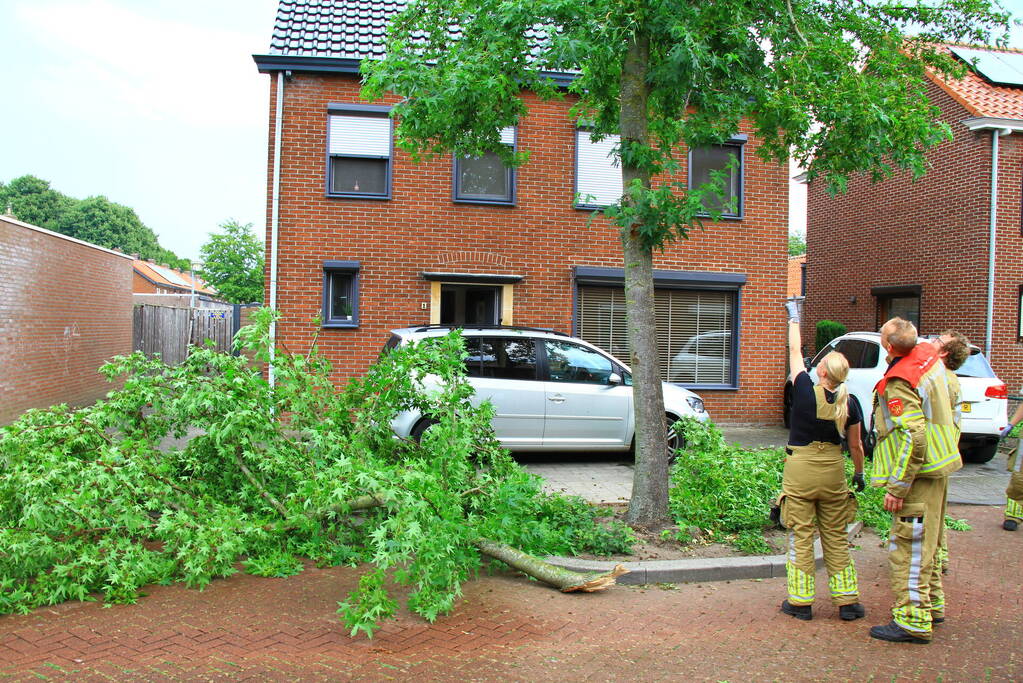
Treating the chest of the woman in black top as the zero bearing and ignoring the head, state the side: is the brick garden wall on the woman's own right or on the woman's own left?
on the woman's own left

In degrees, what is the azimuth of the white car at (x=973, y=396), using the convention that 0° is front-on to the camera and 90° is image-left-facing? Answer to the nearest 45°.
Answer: approximately 135°

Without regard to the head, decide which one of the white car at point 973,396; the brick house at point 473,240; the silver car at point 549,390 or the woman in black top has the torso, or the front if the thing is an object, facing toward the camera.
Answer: the brick house

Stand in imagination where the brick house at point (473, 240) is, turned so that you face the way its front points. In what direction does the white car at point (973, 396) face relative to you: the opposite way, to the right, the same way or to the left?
the opposite way

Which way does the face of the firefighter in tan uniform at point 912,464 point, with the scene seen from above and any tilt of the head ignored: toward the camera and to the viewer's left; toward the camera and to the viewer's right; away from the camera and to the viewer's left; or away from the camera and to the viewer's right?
away from the camera and to the viewer's left

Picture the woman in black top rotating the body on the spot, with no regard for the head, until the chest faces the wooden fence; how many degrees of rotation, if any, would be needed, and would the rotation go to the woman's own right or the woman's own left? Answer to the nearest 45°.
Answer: approximately 45° to the woman's own left

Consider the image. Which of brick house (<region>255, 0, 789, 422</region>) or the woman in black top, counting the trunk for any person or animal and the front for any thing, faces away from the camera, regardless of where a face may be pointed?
the woman in black top

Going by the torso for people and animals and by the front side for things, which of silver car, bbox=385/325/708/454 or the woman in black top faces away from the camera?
the woman in black top

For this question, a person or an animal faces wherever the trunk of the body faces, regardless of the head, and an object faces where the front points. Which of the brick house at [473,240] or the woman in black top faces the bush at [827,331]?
the woman in black top

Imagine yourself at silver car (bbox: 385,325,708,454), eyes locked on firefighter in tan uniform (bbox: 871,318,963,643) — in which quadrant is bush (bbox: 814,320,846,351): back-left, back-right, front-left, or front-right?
back-left

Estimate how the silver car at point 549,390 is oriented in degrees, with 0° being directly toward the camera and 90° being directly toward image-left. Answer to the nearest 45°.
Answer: approximately 270°

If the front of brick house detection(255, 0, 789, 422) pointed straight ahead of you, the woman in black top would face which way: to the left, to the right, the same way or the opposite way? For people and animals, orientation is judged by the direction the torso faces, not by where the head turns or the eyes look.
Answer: the opposite way

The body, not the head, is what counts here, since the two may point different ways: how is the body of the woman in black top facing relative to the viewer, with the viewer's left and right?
facing away from the viewer
